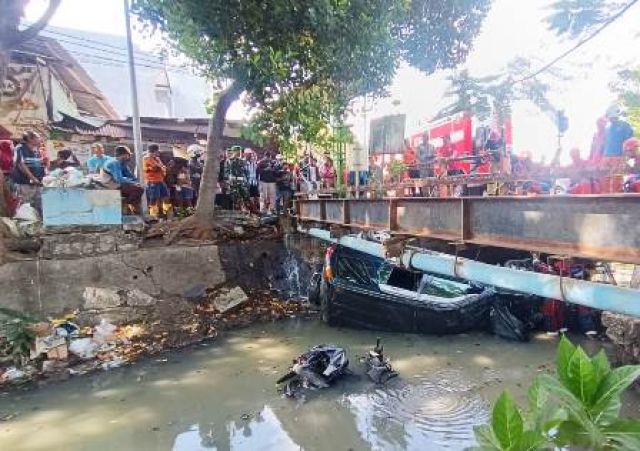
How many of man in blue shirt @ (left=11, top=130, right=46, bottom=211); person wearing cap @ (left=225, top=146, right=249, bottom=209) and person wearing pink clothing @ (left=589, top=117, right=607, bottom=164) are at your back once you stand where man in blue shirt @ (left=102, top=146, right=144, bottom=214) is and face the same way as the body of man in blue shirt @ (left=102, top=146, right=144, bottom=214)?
1

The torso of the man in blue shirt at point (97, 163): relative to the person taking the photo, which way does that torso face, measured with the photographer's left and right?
facing the viewer and to the right of the viewer

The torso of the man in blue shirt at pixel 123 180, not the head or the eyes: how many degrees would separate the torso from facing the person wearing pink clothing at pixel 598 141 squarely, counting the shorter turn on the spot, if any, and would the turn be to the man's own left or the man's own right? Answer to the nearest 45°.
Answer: approximately 45° to the man's own right

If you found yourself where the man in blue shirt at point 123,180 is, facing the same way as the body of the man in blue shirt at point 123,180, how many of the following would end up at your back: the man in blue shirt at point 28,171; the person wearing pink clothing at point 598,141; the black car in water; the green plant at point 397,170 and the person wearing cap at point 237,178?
1

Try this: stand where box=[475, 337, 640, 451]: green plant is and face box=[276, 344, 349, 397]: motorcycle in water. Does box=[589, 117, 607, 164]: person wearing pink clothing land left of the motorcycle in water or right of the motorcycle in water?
right

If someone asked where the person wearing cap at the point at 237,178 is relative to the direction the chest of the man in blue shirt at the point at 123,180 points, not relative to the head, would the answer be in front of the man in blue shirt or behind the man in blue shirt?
in front

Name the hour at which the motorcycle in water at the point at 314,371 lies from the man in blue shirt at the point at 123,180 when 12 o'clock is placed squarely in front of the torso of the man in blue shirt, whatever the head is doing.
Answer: The motorcycle in water is roughly at 2 o'clock from the man in blue shirt.

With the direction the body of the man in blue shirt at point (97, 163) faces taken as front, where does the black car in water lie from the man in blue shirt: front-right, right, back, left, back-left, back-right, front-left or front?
front

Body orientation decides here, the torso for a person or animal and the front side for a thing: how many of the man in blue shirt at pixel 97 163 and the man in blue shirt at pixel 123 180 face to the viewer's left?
0

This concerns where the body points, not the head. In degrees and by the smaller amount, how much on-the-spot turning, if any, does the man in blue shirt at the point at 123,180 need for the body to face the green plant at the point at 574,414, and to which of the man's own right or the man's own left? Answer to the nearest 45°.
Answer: approximately 90° to the man's own right

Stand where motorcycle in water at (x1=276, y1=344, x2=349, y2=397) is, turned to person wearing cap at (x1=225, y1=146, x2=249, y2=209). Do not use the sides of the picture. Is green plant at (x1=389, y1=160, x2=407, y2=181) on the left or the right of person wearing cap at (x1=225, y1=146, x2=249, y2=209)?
right

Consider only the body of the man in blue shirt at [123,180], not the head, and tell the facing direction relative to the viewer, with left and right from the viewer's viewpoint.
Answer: facing to the right of the viewer
